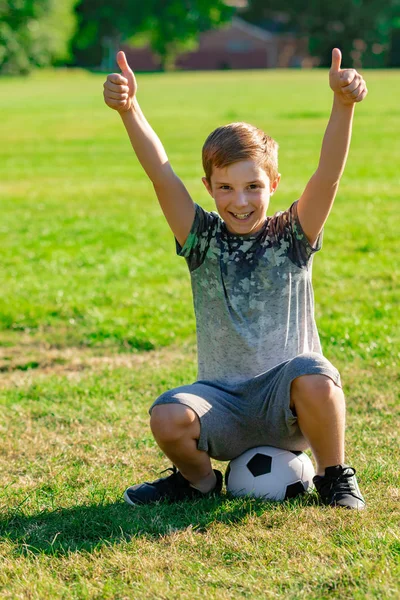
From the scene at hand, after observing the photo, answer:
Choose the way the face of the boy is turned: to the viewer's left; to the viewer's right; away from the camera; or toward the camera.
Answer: toward the camera

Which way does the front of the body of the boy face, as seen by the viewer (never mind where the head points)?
toward the camera
